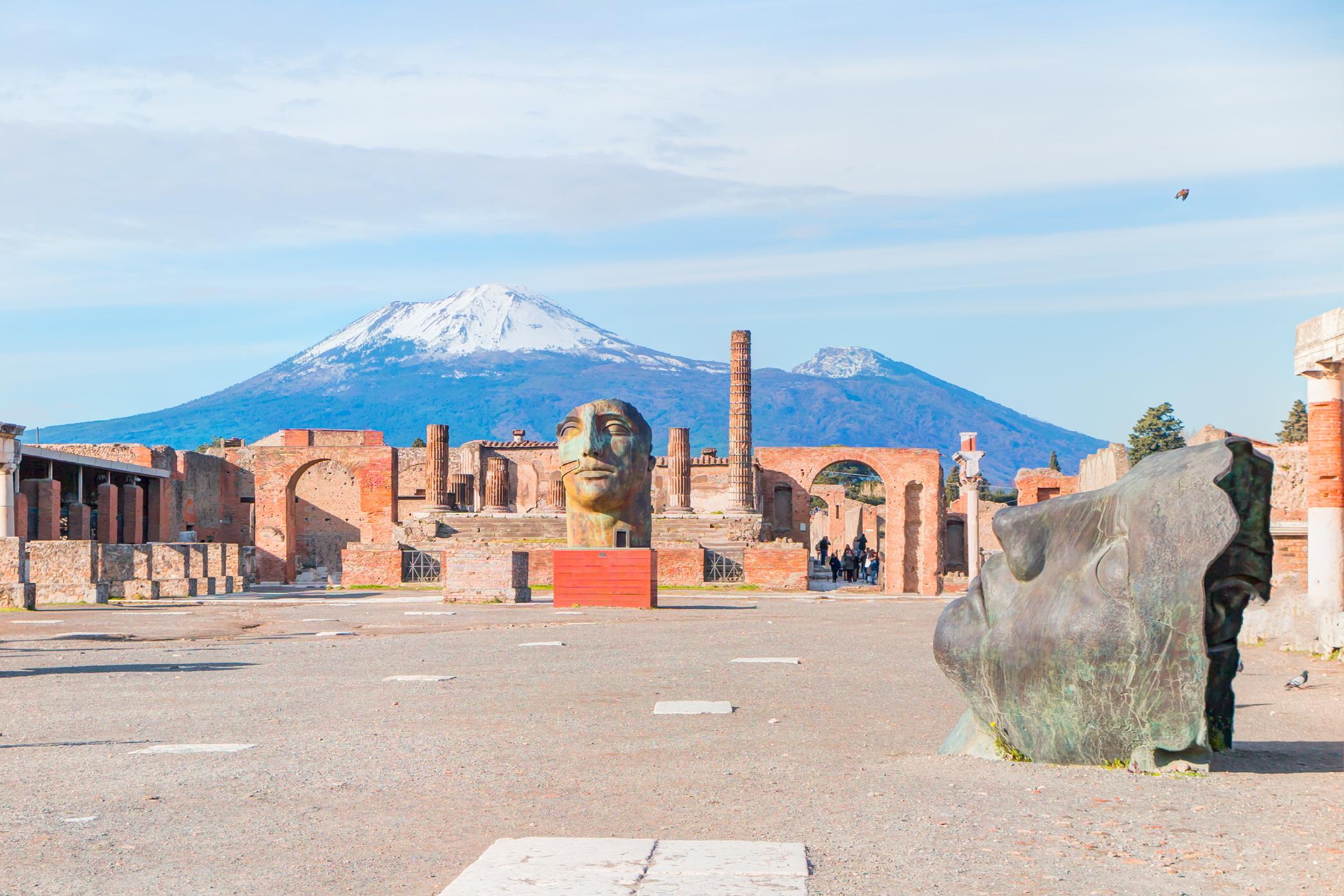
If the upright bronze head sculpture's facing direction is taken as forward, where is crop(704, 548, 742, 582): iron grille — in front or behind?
behind

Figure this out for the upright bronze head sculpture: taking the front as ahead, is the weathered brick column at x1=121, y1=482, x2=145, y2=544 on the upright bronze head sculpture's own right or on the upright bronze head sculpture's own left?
on the upright bronze head sculpture's own right

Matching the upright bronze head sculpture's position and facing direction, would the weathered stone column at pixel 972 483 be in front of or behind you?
behind

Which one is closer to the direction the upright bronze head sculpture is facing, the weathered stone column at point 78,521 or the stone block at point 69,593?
the stone block

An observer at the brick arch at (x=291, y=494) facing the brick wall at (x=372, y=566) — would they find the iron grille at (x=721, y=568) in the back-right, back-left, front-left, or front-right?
front-left

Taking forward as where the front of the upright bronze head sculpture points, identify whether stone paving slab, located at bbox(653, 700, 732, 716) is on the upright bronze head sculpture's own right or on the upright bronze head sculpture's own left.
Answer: on the upright bronze head sculpture's own left

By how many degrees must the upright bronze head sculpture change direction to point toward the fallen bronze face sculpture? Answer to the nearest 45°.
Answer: approximately 45° to its left

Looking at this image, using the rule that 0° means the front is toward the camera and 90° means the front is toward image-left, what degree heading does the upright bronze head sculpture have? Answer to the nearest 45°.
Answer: approximately 45°

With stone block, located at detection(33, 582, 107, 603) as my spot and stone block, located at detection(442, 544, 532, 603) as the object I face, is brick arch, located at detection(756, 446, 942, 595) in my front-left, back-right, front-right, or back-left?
front-left

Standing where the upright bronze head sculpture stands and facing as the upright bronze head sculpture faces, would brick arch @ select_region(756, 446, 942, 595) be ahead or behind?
behind
